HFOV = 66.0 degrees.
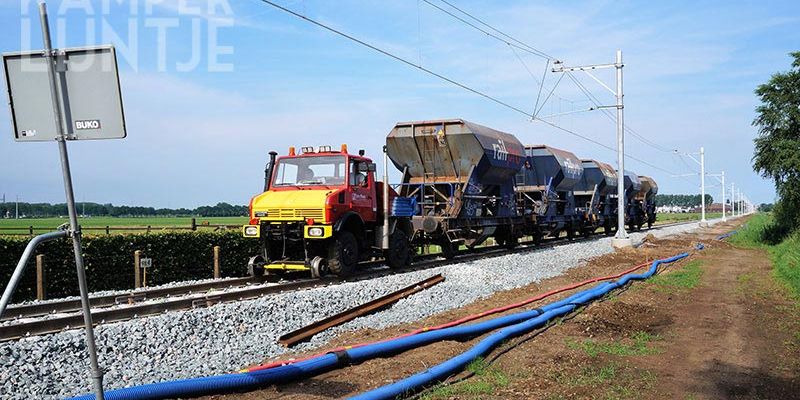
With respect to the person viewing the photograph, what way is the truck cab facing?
facing the viewer and to the left of the viewer

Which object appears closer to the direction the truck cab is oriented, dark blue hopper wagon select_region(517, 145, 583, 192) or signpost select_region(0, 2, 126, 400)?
the signpost

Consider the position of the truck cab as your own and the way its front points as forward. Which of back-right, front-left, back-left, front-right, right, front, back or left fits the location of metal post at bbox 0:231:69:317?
front-left

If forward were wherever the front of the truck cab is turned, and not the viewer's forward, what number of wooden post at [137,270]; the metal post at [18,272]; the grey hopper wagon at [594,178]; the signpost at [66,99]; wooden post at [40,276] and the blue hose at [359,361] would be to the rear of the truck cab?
1

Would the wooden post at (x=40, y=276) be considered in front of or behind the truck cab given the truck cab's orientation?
in front

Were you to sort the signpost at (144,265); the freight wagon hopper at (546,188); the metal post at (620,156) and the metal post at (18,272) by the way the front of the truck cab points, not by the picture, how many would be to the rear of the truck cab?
2

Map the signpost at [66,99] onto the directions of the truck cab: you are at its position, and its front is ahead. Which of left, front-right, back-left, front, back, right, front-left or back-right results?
front-left

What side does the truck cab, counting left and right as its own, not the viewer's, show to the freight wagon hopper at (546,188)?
back

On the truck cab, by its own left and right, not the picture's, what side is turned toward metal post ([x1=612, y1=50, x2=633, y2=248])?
back

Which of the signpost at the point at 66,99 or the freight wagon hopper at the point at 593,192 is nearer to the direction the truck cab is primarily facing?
the signpost

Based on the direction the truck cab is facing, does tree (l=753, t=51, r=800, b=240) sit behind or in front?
behind

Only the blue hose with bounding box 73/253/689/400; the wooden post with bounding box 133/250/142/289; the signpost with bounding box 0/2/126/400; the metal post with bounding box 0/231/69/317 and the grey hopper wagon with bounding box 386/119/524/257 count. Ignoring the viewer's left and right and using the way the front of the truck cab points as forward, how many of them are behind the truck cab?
1

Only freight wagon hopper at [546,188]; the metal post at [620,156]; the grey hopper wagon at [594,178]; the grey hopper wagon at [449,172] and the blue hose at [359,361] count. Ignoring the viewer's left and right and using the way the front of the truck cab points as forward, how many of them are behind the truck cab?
4

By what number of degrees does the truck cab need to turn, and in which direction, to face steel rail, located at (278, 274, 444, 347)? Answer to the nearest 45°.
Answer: approximately 45° to its left

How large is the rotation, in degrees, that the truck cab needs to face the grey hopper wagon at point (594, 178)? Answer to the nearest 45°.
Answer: approximately 180°

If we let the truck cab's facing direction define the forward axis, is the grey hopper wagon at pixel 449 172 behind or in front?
behind

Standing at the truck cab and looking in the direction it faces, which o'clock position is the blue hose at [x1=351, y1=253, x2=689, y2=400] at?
The blue hose is roughly at 10 o'clock from the truck cab.
